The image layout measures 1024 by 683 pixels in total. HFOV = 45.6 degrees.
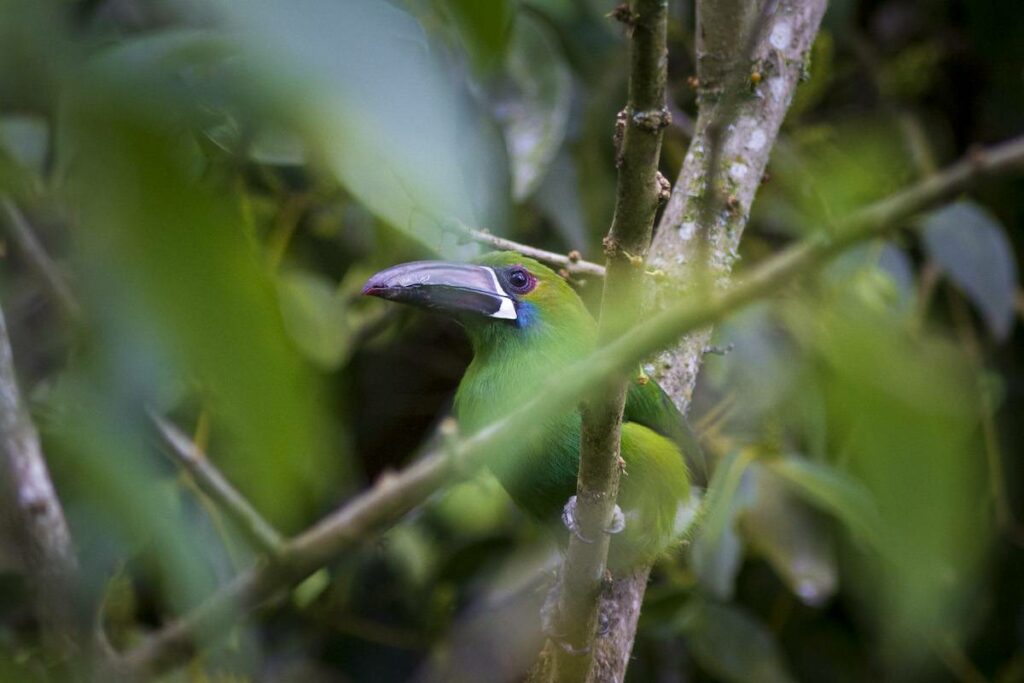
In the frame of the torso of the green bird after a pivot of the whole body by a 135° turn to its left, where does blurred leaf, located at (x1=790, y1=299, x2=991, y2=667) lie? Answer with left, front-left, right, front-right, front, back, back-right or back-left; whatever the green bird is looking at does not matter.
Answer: front-right

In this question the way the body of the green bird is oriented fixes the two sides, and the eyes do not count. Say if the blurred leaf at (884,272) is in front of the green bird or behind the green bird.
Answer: behind

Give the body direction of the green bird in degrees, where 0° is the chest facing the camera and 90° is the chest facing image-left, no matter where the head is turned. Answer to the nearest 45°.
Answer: approximately 90°

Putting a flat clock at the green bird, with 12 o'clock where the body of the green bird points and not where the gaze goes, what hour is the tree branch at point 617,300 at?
The tree branch is roughly at 9 o'clock from the green bird.
